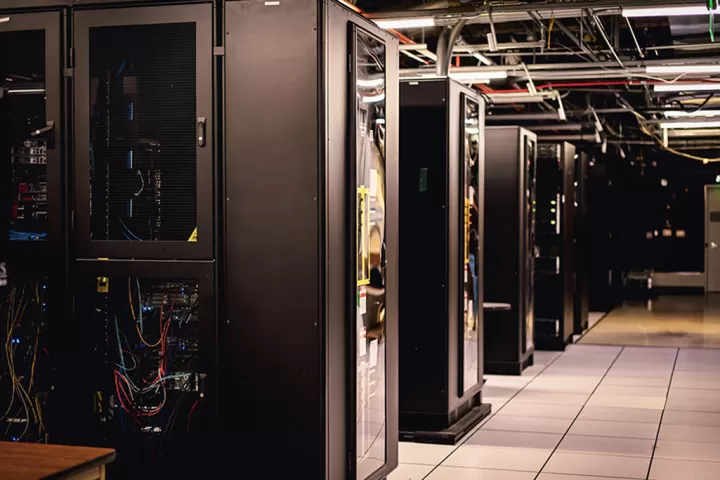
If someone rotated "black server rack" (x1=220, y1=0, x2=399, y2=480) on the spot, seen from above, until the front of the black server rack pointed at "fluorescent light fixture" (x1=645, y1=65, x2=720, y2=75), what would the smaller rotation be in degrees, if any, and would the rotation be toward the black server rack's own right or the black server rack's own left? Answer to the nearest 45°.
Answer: approximately 90° to the black server rack's own left

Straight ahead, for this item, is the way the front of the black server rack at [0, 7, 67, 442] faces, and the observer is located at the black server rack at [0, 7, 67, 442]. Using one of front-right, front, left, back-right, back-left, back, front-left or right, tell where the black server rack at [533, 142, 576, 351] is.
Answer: back-left

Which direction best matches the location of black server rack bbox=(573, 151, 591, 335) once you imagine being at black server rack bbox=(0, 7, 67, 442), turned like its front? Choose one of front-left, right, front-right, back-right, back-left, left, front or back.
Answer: back-left

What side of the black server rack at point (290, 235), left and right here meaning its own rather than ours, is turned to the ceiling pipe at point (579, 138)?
left

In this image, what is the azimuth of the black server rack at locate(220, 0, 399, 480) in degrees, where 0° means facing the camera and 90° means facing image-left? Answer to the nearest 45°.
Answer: approximately 315°

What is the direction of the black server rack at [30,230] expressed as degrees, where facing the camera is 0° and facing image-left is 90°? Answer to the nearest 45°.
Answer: approximately 0°

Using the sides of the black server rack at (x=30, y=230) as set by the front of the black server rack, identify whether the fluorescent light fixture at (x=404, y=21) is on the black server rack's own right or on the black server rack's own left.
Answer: on the black server rack's own left

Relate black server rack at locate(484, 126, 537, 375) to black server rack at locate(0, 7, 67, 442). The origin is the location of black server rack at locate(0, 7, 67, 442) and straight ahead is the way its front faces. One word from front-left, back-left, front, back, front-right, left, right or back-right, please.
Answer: back-left

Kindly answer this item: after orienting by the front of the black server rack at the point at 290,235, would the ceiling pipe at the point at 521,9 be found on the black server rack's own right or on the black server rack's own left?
on the black server rack's own left

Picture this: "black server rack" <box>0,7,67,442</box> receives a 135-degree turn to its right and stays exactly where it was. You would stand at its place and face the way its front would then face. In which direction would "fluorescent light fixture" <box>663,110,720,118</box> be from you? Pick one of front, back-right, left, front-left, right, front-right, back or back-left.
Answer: right

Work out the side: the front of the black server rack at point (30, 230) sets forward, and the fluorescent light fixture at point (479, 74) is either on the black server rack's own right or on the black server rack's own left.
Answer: on the black server rack's own left

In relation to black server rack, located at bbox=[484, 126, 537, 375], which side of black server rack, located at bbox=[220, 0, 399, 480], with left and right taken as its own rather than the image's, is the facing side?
left
